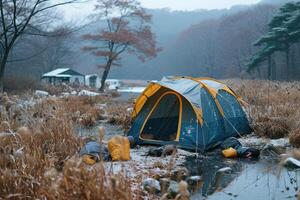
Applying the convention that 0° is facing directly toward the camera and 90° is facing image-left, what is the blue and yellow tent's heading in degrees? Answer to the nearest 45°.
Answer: approximately 45°

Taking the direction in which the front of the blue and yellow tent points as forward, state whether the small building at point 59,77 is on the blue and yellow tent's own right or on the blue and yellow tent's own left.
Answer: on the blue and yellow tent's own right

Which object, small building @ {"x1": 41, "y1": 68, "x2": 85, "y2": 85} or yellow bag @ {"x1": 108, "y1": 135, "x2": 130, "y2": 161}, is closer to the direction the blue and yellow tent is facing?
the yellow bag

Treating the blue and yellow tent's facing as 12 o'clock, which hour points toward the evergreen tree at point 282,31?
The evergreen tree is roughly at 5 o'clock from the blue and yellow tent.

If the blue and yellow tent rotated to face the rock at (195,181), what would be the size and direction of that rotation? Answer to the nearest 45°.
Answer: approximately 45° to its left

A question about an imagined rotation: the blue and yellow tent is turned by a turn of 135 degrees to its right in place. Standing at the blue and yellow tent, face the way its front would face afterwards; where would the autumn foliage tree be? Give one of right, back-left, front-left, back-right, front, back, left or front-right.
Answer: front

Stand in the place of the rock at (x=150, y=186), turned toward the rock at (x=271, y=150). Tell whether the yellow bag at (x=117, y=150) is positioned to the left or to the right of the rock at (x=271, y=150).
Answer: left

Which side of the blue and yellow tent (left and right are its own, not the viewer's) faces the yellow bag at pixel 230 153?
left

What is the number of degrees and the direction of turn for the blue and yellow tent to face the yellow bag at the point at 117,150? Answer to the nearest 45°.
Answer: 0° — it already faces it
